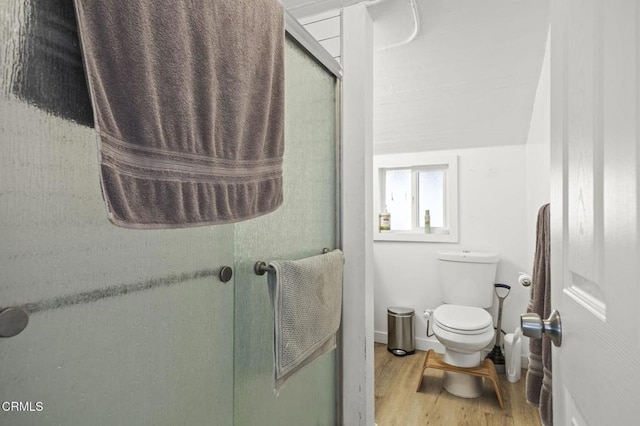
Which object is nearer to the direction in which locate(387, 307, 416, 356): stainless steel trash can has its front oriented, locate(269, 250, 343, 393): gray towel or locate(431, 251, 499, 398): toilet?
the gray towel

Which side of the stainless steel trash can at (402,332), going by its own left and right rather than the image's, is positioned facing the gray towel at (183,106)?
front

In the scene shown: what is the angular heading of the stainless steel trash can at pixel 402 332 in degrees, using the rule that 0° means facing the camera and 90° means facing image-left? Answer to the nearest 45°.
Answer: approximately 0°

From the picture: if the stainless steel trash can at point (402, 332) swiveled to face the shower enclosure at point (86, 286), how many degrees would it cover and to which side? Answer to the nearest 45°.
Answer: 0° — it already faces it

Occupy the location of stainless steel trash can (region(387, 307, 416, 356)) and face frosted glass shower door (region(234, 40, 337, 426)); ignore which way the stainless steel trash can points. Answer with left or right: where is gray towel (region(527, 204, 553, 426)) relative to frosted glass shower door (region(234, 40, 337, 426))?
left

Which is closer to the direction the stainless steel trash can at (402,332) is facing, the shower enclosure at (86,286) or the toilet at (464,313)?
the shower enclosure

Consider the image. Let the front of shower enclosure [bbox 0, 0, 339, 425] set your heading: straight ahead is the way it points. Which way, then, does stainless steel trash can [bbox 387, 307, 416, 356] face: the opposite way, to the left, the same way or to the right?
to the right

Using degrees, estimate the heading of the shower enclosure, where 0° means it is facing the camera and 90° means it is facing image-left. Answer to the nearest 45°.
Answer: approximately 315°

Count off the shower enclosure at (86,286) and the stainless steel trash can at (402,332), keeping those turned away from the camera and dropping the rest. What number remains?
0

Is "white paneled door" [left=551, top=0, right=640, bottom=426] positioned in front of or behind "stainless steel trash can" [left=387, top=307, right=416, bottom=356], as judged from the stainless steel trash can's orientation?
in front
